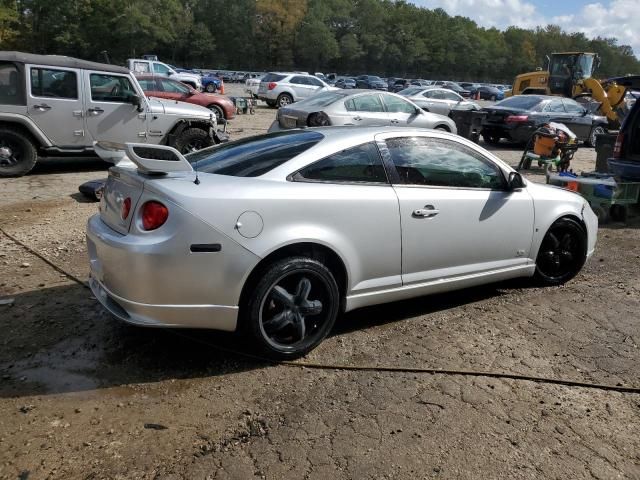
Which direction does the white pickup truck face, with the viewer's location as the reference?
facing to the right of the viewer

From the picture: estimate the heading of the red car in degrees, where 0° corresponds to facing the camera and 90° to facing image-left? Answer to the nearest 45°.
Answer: approximately 270°

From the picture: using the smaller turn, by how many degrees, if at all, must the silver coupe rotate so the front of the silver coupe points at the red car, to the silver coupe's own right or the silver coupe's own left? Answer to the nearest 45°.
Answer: approximately 45° to the silver coupe's own left

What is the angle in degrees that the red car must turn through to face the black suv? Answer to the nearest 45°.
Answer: approximately 45° to its right

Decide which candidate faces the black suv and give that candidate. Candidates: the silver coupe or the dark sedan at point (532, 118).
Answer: the silver coupe

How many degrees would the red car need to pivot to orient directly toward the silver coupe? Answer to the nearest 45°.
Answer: approximately 90° to its right

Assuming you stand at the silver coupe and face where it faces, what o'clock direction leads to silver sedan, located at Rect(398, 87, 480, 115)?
The silver sedan is roughly at 11 o'clock from the silver coupe.

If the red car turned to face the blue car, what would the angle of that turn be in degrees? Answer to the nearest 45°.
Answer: approximately 90° to its left

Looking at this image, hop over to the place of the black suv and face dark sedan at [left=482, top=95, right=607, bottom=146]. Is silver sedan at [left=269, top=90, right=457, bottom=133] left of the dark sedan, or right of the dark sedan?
left

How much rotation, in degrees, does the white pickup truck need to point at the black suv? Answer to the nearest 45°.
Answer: approximately 90° to its right
